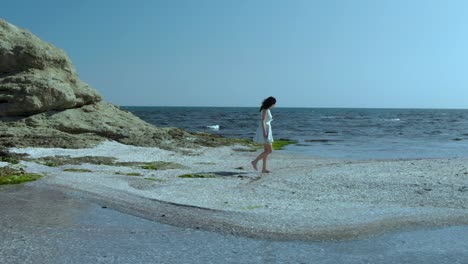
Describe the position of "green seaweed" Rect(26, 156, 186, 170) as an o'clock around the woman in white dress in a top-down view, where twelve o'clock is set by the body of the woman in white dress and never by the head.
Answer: The green seaweed is roughly at 6 o'clock from the woman in white dress.

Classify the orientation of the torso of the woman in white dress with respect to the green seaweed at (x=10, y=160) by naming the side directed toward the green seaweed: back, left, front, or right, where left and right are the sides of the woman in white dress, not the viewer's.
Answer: back

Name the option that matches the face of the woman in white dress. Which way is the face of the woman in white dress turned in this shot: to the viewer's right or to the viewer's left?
to the viewer's right

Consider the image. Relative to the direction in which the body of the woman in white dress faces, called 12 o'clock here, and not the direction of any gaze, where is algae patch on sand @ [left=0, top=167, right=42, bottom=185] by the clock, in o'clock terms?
The algae patch on sand is roughly at 5 o'clock from the woman in white dress.

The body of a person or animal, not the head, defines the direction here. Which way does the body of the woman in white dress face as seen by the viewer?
to the viewer's right
